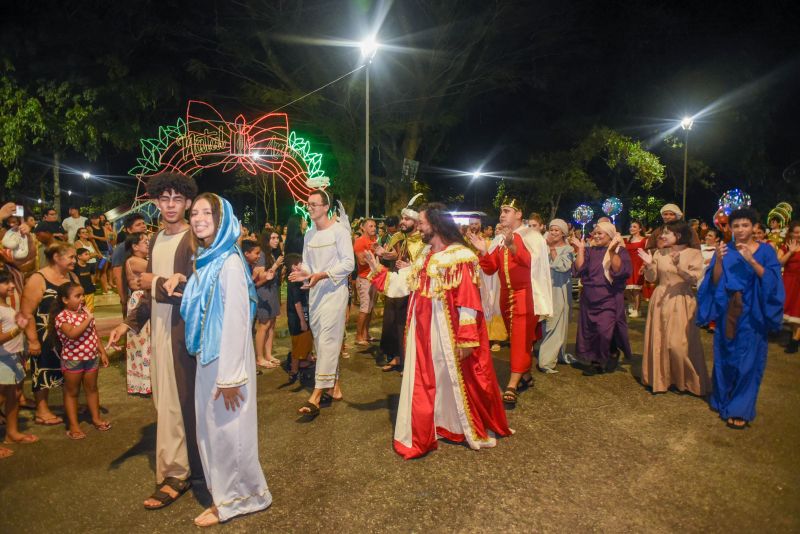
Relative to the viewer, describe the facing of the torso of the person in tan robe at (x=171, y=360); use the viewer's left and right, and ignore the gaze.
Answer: facing the viewer and to the left of the viewer

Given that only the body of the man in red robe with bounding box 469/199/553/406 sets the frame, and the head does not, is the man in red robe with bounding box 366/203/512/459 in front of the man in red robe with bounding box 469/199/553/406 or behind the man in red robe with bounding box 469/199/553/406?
in front

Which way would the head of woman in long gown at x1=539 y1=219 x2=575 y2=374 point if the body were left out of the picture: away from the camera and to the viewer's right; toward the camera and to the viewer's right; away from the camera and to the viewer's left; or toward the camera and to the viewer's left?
toward the camera and to the viewer's left

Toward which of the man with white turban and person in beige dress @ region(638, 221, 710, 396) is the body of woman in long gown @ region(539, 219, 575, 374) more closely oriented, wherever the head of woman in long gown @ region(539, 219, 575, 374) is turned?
the man with white turban and beard

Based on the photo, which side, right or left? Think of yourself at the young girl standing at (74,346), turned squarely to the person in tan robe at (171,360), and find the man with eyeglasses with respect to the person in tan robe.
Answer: left

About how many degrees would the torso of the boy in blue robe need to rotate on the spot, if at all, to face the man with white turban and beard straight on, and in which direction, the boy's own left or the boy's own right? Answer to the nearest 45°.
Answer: approximately 90° to the boy's own right

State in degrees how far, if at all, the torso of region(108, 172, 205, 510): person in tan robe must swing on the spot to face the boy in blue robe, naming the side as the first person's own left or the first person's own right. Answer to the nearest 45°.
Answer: approximately 135° to the first person's own left

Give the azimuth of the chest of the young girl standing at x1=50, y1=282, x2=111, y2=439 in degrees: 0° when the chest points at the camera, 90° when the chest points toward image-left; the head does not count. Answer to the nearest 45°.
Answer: approximately 315°

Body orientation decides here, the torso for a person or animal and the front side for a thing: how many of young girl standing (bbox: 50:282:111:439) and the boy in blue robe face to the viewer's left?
0

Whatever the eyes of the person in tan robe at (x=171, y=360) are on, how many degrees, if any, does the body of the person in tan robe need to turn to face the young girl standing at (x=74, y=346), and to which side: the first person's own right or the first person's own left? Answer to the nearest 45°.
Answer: approximately 90° to the first person's own right
